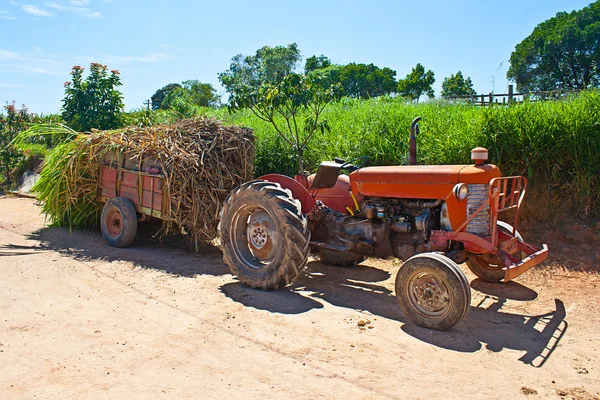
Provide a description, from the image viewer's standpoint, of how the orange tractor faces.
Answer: facing the viewer and to the right of the viewer

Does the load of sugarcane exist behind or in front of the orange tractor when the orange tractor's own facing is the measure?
behind

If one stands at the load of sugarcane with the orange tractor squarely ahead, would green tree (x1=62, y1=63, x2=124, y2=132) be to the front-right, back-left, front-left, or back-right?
back-left

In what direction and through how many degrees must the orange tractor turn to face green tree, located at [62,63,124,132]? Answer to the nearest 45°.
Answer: approximately 180°

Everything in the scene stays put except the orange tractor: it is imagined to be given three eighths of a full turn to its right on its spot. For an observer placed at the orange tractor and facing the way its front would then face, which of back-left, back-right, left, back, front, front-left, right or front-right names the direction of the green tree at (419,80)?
right

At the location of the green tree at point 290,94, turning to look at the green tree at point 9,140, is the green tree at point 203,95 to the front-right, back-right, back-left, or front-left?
front-right

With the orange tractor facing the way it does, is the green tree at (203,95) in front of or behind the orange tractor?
behind

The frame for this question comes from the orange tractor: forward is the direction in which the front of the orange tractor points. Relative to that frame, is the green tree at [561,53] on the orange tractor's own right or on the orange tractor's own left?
on the orange tractor's own left

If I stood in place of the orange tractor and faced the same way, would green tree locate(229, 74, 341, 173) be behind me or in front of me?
behind

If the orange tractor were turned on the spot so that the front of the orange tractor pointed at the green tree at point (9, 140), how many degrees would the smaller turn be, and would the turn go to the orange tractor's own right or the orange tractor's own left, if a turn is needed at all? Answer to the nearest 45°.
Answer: approximately 180°
